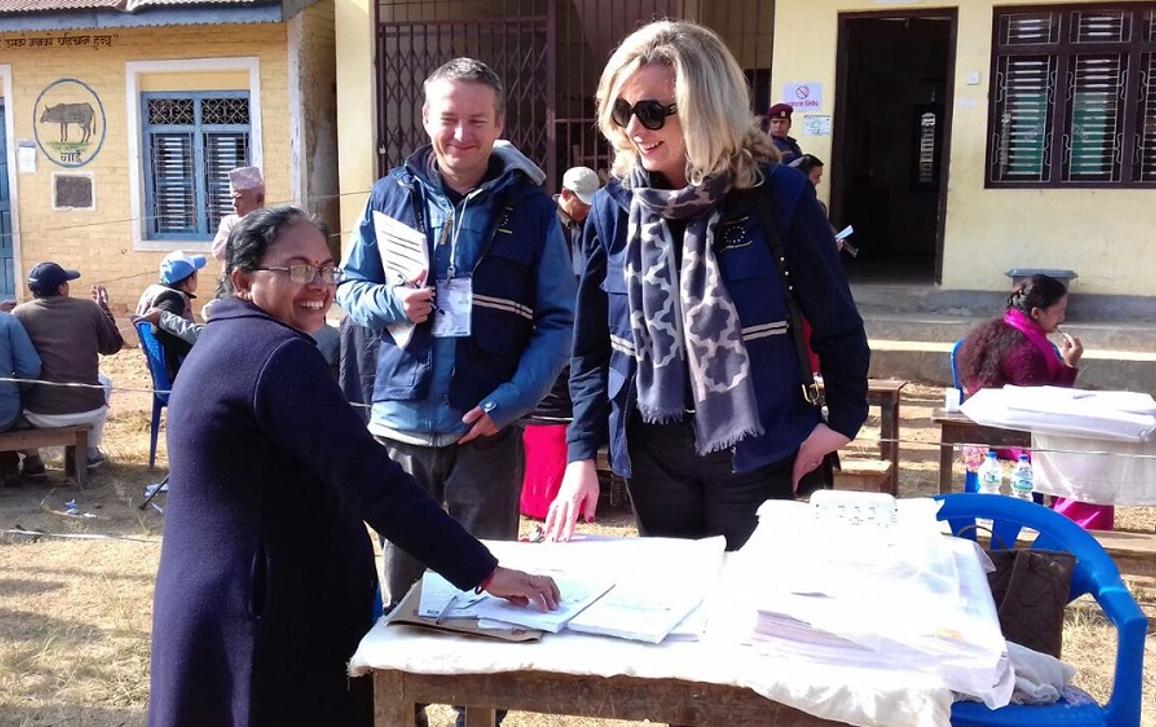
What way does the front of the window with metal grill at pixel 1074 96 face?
toward the camera

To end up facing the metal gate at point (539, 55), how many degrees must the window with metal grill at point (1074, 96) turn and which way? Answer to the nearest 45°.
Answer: approximately 90° to its right

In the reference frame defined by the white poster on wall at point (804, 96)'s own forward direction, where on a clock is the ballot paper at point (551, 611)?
The ballot paper is roughly at 12 o'clock from the white poster on wall.

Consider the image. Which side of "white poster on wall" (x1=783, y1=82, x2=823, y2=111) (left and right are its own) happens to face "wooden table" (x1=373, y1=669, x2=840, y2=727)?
front

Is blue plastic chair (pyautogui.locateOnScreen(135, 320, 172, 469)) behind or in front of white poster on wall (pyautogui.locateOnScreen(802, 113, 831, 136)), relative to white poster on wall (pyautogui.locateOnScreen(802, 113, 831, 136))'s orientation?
in front

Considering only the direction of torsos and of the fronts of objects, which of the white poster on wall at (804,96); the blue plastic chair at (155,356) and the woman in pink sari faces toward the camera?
the white poster on wall

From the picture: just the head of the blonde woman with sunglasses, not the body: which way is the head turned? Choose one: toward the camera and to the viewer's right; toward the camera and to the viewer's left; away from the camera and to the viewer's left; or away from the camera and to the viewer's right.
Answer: toward the camera and to the viewer's left

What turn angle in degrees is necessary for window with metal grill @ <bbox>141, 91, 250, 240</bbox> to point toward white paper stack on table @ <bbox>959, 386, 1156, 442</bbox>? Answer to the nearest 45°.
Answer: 0° — it already faces it

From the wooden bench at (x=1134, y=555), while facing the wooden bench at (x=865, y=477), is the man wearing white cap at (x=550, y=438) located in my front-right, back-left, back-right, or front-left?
front-left

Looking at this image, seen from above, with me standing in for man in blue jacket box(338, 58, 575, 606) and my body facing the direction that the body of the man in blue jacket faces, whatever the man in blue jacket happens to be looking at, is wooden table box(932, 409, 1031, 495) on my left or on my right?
on my left

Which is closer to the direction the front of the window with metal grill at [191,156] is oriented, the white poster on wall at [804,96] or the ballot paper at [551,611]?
the ballot paper

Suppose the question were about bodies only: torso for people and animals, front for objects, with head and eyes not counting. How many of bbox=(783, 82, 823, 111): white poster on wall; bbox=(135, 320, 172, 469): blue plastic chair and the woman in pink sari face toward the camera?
1

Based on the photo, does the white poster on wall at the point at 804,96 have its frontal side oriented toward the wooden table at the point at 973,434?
yes

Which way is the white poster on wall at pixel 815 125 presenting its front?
toward the camera
